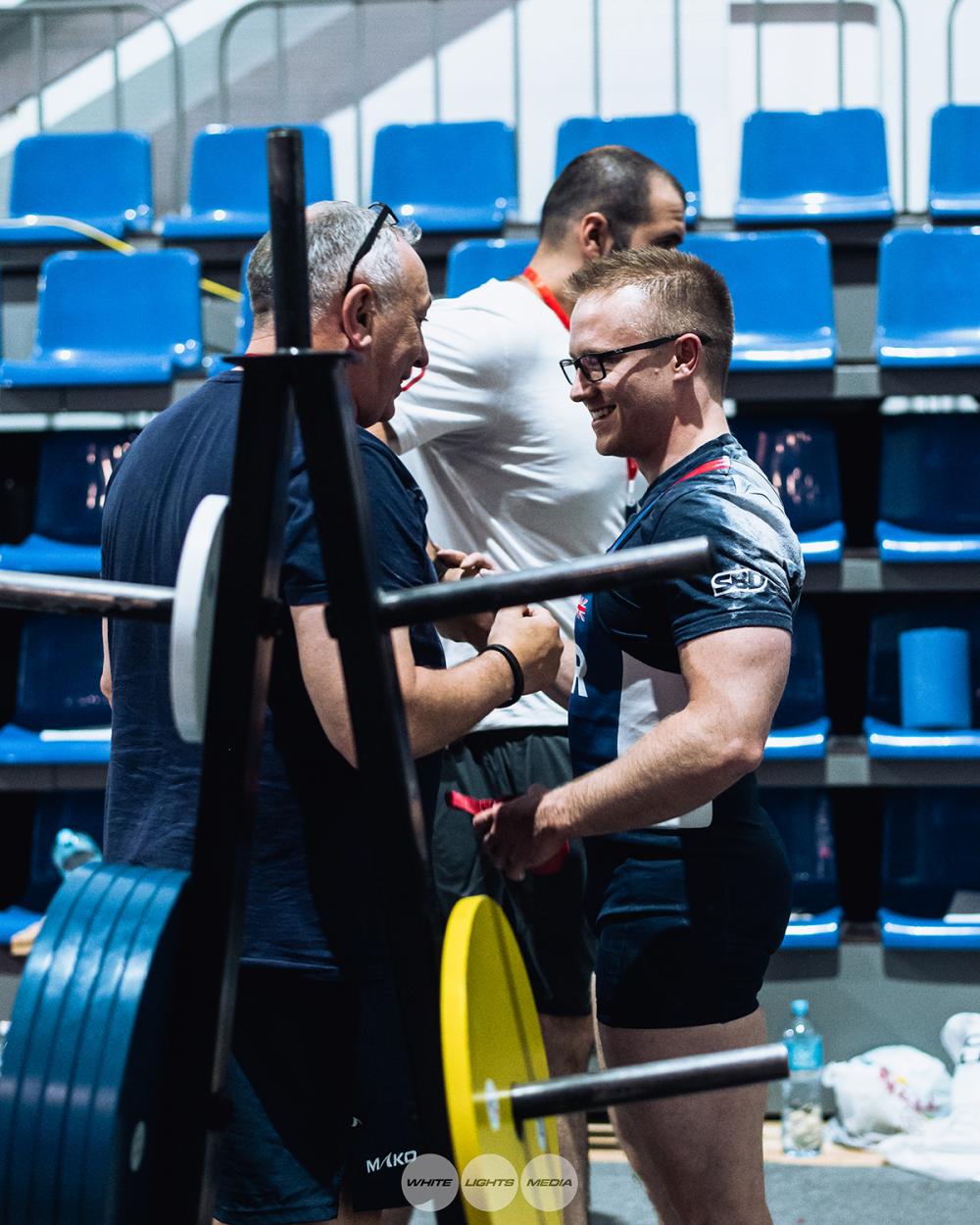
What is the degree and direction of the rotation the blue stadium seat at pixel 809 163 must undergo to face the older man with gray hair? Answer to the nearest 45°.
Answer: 0° — it already faces them

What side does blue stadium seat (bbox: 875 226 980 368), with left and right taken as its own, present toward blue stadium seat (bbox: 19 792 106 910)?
right

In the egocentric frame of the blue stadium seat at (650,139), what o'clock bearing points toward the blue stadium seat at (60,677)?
the blue stadium seat at (60,677) is roughly at 2 o'clock from the blue stadium seat at (650,139).

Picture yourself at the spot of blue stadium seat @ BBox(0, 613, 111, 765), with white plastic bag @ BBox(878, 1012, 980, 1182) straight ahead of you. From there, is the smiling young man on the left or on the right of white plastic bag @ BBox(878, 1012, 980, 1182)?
right

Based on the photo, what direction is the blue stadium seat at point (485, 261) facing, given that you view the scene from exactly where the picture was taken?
facing the viewer

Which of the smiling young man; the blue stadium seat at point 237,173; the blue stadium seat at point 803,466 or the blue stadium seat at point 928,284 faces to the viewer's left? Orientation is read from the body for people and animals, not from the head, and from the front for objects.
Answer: the smiling young man

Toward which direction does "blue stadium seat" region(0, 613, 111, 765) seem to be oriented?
toward the camera

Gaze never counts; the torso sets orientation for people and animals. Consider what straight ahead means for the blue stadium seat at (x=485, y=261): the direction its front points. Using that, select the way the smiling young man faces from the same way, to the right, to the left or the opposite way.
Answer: to the right

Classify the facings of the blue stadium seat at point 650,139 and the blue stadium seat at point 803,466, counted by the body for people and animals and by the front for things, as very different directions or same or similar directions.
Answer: same or similar directions

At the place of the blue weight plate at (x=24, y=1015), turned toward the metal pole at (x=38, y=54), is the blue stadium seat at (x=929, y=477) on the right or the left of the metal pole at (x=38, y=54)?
right

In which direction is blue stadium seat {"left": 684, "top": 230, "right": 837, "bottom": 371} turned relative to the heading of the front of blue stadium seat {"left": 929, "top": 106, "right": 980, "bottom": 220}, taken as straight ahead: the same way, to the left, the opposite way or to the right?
the same way

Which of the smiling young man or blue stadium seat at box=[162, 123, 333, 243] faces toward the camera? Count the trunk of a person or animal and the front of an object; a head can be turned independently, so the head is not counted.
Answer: the blue stadium seat

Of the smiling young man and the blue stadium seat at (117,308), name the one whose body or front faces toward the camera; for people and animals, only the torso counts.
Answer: the blue stadium seat

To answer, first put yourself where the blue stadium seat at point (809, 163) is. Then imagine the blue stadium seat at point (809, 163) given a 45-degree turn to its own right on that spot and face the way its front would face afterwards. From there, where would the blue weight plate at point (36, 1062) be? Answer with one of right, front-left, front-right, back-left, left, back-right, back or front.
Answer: front-left

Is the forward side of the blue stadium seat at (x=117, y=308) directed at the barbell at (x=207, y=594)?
yes

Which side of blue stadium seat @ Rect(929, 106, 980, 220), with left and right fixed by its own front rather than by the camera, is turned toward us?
front

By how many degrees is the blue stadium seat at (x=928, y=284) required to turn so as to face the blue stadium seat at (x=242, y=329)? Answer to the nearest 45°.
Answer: approximately 90° to its right
